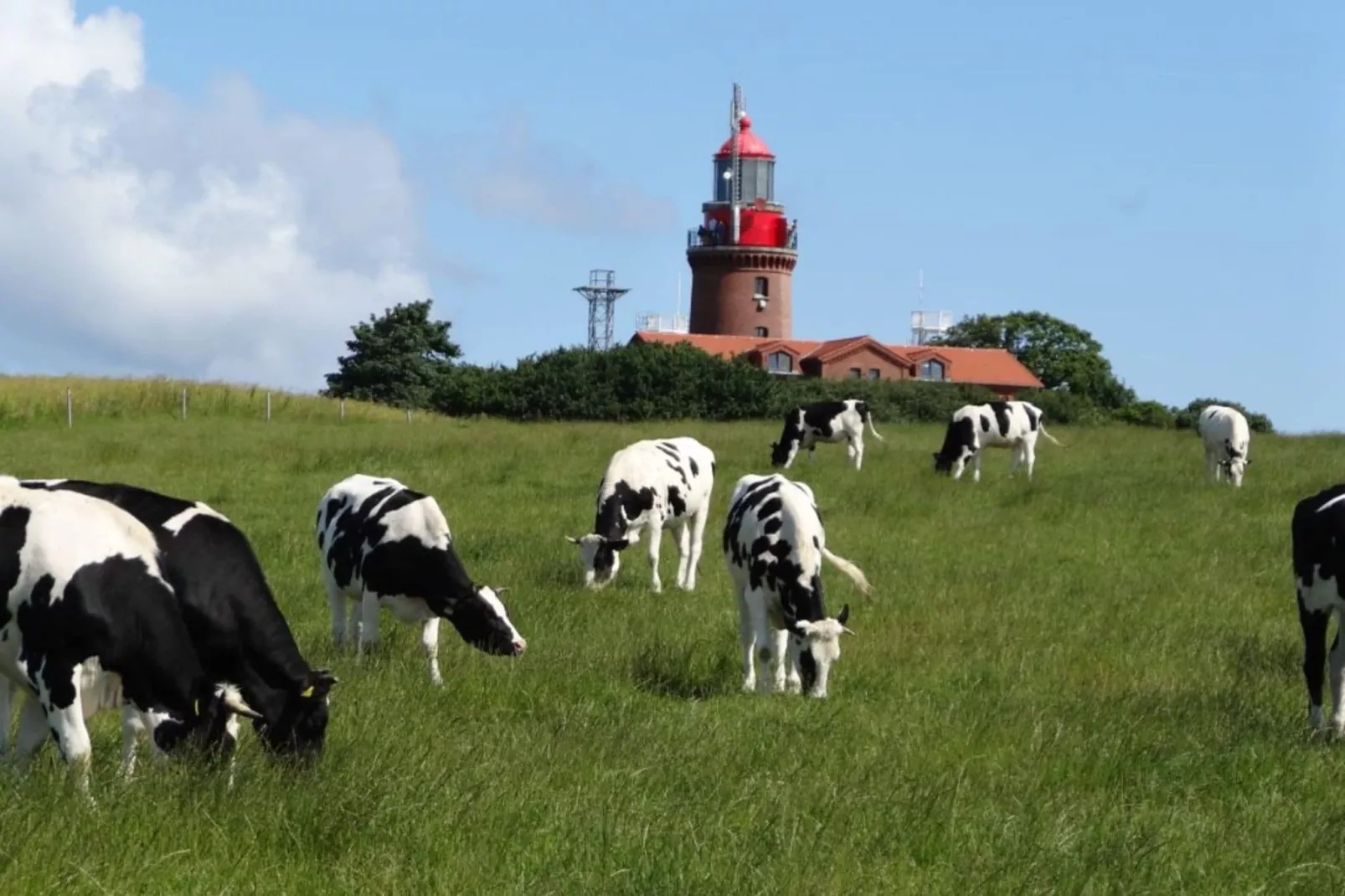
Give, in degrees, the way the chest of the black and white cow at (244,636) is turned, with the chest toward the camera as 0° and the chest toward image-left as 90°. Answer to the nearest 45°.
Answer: approximately 270°

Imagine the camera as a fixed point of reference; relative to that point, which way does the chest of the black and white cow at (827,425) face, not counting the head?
to the viewer's left

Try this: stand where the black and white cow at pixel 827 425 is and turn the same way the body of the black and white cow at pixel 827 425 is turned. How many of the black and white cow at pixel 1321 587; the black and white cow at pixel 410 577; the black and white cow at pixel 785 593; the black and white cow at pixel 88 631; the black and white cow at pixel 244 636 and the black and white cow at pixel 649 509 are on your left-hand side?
6

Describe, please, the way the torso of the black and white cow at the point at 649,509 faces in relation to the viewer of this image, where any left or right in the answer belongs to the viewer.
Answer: facing the viewer and to the left of the viewer

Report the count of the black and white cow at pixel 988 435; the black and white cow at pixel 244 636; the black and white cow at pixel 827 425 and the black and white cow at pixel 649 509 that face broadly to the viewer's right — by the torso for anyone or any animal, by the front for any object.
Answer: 1

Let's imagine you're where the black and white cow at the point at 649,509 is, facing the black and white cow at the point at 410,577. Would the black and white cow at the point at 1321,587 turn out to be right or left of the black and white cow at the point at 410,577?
left

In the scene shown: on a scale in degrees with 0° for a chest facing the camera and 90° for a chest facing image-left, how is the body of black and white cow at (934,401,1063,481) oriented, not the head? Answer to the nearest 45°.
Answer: approximately 90°

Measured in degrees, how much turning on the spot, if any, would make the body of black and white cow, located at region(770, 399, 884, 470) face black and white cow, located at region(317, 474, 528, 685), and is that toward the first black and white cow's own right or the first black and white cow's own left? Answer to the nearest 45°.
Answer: approximately 90° to the first black and white cow's own left

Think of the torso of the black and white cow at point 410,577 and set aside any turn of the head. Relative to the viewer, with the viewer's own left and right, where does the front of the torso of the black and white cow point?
facing the viewer and to the right of the viewer

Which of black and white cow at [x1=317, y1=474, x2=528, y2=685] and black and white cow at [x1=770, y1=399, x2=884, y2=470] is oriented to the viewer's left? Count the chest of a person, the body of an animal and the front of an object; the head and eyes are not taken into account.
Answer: black and white cow at [x1=770, y1=399, x2=884, y2=470]
